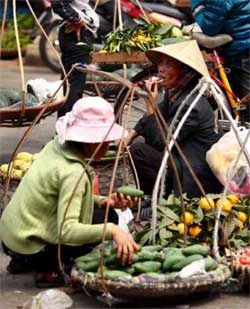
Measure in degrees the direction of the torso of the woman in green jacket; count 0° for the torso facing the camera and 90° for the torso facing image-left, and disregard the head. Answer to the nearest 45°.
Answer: approximately 270°

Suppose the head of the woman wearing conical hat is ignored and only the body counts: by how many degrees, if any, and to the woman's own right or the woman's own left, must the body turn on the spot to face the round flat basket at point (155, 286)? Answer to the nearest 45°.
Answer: approximately 45° to the woman's own left

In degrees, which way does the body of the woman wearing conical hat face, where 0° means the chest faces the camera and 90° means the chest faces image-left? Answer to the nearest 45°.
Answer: approximately 45°

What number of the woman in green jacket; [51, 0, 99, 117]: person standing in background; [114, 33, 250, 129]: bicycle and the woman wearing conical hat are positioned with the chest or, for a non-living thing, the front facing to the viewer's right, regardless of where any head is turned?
2

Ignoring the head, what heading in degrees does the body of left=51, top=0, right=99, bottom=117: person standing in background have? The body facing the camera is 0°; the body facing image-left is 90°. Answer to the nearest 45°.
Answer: approximately 45°

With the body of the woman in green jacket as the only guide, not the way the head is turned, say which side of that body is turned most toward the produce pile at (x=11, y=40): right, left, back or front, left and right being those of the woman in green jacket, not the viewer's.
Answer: left

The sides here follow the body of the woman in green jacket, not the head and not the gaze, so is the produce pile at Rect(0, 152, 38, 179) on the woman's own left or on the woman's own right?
on the woman's own left
